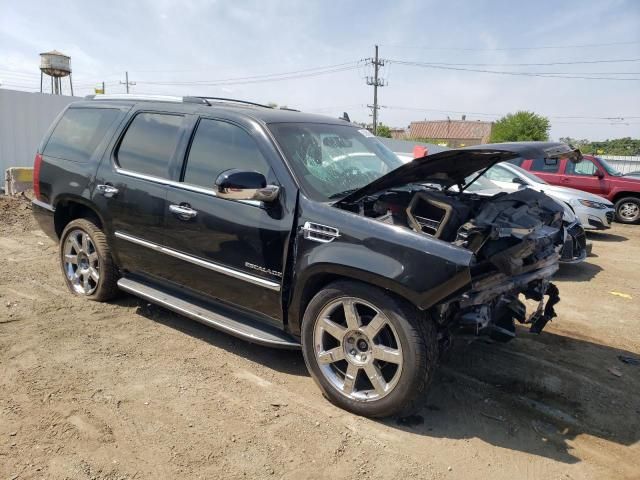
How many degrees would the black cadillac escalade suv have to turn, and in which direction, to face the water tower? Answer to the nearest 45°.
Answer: approximately 180°

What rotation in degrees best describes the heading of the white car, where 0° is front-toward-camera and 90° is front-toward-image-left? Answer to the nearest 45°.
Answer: approximately 315°

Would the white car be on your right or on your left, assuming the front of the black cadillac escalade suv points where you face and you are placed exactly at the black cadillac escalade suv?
on your left

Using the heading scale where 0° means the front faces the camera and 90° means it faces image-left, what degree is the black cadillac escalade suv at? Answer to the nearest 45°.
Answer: approximately 315°
